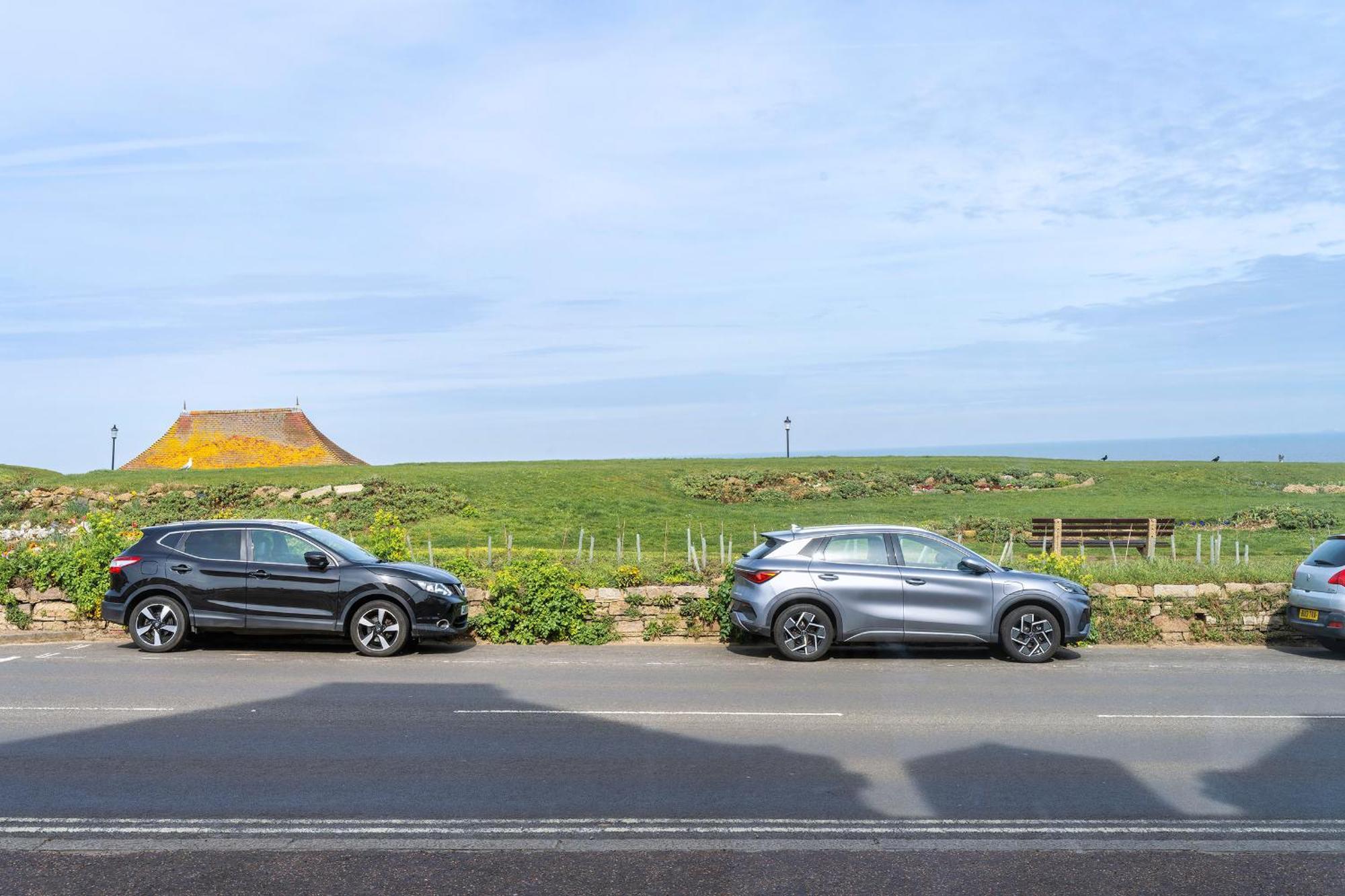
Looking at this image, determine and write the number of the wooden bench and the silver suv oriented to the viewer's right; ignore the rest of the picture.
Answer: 1

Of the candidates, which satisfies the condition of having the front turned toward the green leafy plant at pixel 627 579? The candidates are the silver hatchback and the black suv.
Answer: the black suv

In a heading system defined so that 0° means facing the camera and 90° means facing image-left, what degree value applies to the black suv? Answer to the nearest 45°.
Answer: approximately 270°

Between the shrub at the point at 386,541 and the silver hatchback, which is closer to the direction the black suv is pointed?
the silver hatchback

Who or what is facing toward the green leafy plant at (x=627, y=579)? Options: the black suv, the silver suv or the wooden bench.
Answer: the black suv

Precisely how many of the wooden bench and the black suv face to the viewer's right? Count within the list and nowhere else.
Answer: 1

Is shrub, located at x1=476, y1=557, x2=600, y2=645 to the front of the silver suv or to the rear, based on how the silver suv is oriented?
to the rear

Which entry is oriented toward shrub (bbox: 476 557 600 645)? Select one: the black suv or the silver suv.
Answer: the black suv

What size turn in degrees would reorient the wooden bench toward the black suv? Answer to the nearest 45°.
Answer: approximately 135° to its left

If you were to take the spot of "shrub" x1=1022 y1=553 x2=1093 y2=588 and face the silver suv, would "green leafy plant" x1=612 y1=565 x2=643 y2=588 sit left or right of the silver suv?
right

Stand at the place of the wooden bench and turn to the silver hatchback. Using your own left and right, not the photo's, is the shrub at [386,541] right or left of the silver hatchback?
right

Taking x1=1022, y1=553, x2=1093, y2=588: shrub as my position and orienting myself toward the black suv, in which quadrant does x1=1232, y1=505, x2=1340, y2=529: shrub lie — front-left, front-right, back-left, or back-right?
back-right

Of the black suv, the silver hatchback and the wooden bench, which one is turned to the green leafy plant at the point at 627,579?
the black suv

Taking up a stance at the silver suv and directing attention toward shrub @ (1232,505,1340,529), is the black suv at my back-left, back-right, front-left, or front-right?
back-left

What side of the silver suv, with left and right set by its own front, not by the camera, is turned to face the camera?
right

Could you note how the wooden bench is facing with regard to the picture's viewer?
facing away from the viewer

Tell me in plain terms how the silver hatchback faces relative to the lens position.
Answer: facing away from the viewer and to the right of the viewer
